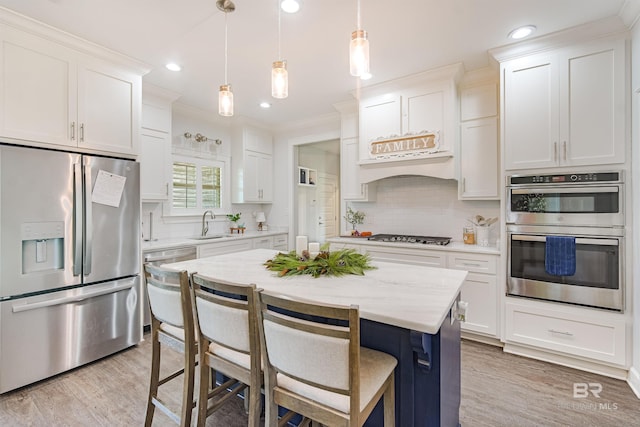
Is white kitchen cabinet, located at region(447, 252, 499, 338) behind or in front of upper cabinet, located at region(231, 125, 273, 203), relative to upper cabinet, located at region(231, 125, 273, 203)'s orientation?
in front

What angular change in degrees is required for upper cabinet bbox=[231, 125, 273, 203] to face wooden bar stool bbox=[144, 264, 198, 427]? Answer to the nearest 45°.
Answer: approximately 45° to its right

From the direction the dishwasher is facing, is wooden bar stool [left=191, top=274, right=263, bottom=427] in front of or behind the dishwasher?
in front

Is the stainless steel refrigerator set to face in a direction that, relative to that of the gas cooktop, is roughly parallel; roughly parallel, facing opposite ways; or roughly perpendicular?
roughly perpendicular

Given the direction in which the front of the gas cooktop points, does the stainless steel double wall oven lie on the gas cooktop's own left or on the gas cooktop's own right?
on the gas cooktop's own left

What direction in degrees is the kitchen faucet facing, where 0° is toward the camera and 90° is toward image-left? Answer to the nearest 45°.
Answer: approximately 315°

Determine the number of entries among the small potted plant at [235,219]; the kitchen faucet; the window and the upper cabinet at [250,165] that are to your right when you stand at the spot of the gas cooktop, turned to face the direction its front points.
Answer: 4

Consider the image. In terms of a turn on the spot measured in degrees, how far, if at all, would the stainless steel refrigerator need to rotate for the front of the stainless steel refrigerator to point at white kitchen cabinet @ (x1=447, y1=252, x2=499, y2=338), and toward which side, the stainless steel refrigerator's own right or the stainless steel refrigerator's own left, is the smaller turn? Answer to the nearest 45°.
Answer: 0° — it already faces it

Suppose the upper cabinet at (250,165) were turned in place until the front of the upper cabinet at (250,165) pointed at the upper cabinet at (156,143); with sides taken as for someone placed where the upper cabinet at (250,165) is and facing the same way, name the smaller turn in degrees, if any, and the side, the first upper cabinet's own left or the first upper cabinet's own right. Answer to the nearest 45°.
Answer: approximately 90° to the first upper cabinet's own right

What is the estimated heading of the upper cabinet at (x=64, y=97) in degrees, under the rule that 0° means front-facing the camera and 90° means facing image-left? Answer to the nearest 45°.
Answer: approximately 315°
